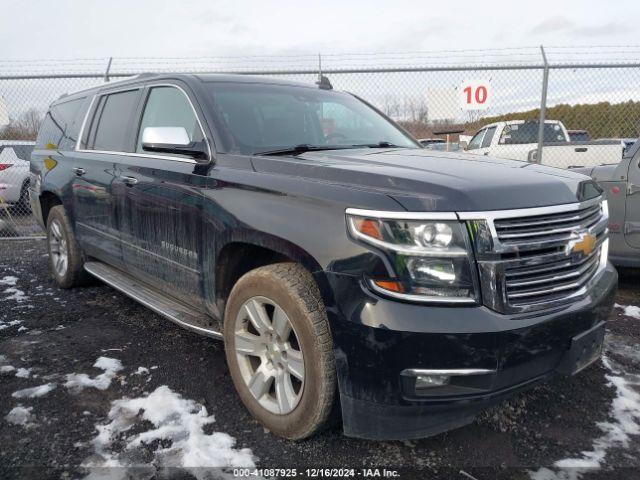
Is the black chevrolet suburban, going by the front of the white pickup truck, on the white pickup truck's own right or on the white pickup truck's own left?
on the white pickup truck's own left

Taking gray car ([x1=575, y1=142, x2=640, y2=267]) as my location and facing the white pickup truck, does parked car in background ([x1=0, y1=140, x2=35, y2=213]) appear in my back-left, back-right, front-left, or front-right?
front-left

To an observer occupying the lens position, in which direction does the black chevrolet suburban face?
facing the viewer and to the right of the viewer

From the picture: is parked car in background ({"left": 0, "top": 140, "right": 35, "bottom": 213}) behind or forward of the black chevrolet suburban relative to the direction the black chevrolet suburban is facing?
behind

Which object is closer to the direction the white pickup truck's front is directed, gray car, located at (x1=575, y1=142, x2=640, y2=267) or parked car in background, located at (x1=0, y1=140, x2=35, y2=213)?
the parked car in background

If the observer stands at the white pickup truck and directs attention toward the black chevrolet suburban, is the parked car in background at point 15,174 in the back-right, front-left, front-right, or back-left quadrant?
front-right

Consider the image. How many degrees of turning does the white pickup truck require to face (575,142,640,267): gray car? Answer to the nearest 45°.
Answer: approximately 135° to its left

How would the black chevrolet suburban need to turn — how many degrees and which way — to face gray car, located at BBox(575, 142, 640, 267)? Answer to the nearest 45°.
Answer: approximately 90° to its left

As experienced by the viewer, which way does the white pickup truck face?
facing away from the viewer and to the left of the viewer

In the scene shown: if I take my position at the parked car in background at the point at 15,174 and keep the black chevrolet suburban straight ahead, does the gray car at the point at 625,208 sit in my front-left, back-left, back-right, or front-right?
front-left

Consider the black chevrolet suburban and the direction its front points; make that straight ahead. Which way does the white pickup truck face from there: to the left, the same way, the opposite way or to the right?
the opposite way

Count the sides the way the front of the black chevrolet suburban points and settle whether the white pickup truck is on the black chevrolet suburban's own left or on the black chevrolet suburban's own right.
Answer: on the black chevrolet suburban's own left
